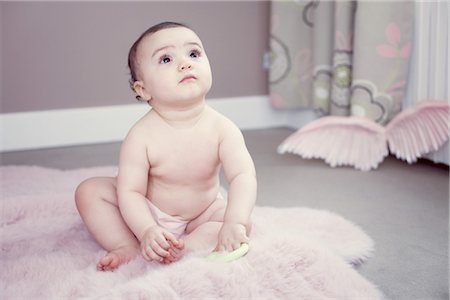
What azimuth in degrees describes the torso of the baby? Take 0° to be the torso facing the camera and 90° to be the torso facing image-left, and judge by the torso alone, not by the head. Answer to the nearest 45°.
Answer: approximately 0°

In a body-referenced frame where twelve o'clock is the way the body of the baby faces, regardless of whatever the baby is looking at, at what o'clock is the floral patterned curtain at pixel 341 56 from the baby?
The floral patterned curtain is roughly at 7 o'clock from the baby.
